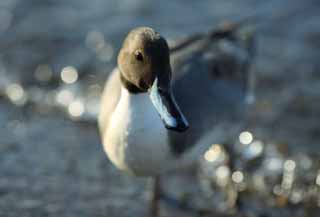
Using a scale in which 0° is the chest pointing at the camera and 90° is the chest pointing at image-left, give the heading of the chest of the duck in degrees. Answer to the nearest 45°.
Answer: approximately 45°
